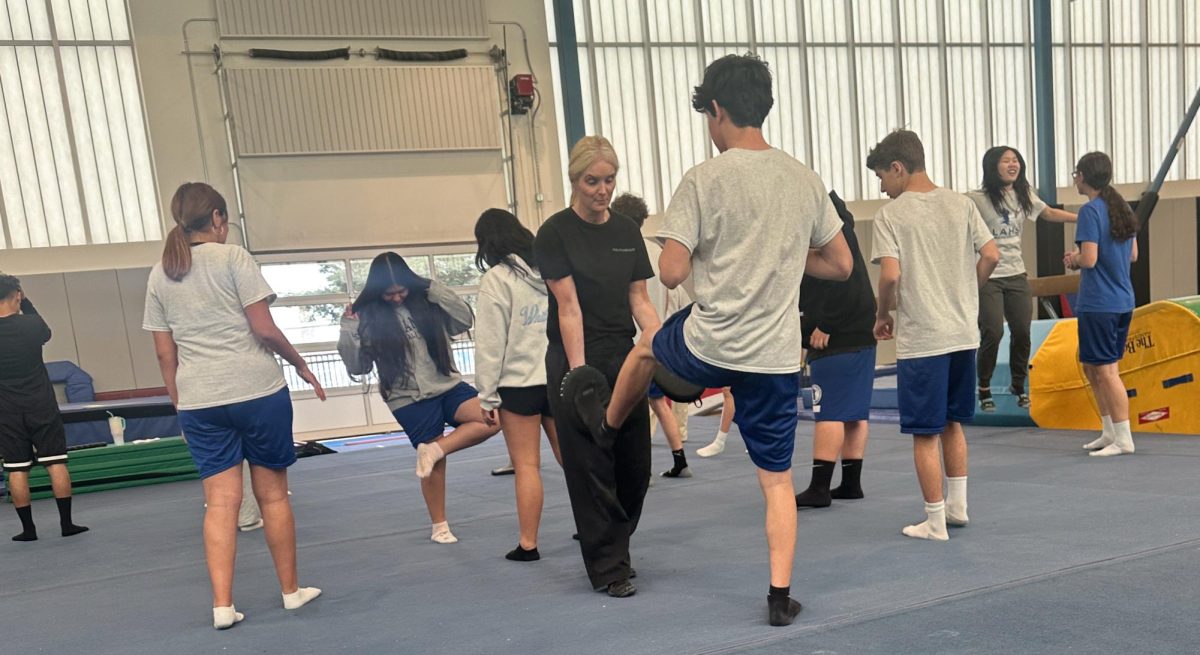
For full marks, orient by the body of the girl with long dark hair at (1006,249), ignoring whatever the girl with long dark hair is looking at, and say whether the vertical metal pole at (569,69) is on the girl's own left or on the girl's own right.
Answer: on the girl's own right

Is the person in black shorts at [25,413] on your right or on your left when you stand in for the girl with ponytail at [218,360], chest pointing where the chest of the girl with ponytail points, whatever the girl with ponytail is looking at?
on your left

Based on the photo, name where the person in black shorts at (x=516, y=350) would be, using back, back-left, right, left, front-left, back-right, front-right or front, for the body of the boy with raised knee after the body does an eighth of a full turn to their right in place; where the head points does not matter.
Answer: front-left

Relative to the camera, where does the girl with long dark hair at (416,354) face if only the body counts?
toward the camera

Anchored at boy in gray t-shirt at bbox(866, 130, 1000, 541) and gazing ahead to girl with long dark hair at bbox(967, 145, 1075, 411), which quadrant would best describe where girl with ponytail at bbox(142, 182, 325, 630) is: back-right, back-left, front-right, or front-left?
back-left

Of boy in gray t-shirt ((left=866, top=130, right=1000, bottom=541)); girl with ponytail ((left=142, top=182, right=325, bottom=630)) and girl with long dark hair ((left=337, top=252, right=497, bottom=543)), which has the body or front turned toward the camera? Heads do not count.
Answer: the girl with long dark hair

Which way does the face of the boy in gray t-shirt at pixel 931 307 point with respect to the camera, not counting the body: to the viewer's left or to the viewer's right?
to the viewer's left

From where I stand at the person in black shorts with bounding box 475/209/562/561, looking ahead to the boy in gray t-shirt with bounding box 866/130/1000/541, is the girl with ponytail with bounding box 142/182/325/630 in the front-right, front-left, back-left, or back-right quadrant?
back-right

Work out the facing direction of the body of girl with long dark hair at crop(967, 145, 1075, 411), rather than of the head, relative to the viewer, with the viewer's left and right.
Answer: facing the viewer

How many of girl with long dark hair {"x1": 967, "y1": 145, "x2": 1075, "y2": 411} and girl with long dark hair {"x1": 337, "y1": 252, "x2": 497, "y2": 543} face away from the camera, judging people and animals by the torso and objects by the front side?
0
